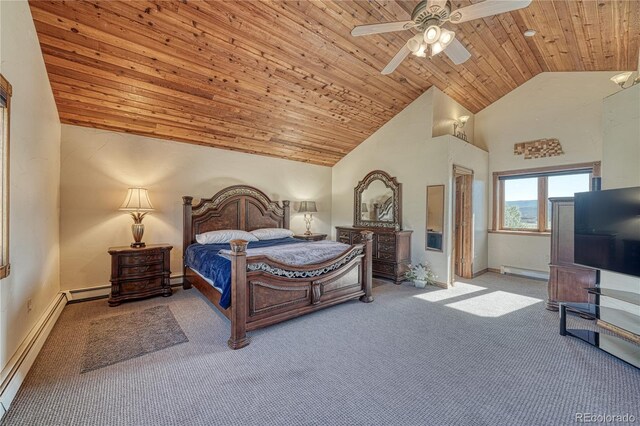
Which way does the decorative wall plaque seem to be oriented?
toward the camera

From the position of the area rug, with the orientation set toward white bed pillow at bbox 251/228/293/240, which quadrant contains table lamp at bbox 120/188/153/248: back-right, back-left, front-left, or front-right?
front-left

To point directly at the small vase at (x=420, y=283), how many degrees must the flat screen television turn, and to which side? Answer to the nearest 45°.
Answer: approximately 45° to its right

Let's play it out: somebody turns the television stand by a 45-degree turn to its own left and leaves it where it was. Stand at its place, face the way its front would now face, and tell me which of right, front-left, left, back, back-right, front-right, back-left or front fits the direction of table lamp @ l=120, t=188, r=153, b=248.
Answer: front-right

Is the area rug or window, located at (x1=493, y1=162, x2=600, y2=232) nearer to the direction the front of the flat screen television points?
the area rug

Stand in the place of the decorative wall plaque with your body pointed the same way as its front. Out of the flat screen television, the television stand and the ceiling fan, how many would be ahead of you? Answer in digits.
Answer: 3

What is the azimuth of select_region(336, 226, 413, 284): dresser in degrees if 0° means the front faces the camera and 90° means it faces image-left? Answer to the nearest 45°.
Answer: approximately 45°

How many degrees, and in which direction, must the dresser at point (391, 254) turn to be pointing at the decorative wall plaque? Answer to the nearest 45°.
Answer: approximately 135° to its left

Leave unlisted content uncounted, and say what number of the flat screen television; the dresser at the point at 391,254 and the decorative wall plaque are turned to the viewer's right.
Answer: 0

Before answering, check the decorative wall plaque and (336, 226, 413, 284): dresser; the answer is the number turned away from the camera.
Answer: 0

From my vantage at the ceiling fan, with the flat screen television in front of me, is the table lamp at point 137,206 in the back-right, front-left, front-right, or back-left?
back-left

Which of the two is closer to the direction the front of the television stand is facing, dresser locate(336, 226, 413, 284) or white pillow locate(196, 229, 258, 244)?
the white pillow

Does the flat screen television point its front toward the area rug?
yes

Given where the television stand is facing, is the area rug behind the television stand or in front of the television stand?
in front
